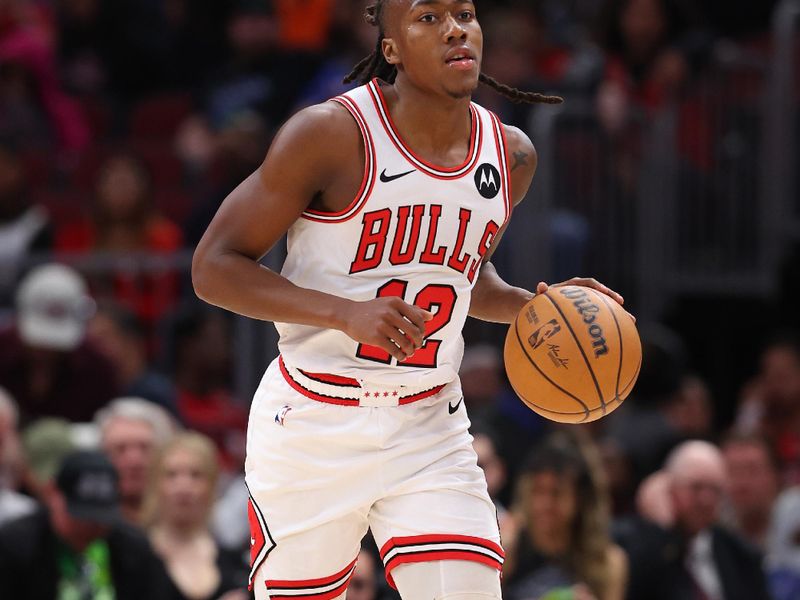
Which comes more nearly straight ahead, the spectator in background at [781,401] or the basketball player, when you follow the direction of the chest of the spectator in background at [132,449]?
the basketball player

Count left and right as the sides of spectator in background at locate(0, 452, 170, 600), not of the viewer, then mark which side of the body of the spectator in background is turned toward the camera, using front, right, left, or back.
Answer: front

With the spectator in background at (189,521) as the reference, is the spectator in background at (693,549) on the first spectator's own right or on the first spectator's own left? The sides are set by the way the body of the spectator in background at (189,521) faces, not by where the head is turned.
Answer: on the first spectator's own left

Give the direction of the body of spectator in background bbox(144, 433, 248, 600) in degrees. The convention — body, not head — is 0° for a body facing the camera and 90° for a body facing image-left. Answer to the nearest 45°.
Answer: approximately 0°

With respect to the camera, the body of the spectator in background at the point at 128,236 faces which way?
toward the camera

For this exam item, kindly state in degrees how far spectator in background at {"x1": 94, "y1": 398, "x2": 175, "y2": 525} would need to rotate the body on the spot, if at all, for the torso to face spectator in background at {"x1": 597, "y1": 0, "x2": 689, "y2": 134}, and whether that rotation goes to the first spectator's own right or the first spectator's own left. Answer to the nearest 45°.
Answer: approximately 135° to the first spectator's own left

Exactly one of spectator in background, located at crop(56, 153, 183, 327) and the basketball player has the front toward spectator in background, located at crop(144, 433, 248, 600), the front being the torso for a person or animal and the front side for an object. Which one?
spectator in background, located at crop(56, 153, 183, 327)

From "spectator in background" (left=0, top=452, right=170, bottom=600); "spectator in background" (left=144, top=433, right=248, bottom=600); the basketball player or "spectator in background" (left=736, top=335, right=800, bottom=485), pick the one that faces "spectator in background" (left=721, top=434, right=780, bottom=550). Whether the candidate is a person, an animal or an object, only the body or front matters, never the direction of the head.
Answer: "spectator in background" (left=736, top=335, right=800, bottom=485)

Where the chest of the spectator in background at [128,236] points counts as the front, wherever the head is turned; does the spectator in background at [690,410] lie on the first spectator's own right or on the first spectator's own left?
on the first spectator's own left

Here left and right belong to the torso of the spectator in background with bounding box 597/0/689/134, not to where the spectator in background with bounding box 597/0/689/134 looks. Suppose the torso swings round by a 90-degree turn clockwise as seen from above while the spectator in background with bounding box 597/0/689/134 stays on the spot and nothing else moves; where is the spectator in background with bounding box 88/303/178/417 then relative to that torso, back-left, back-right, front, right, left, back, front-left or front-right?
front-left

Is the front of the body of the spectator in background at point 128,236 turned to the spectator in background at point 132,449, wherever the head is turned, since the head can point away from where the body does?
yes

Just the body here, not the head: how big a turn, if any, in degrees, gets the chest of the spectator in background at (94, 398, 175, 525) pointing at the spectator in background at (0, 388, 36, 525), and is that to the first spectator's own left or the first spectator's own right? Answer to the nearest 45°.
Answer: approximately 90° to the first spectator's own right

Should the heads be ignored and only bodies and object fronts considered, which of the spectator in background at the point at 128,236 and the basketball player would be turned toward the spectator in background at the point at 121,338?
the spectator in background at the point at 128,236
